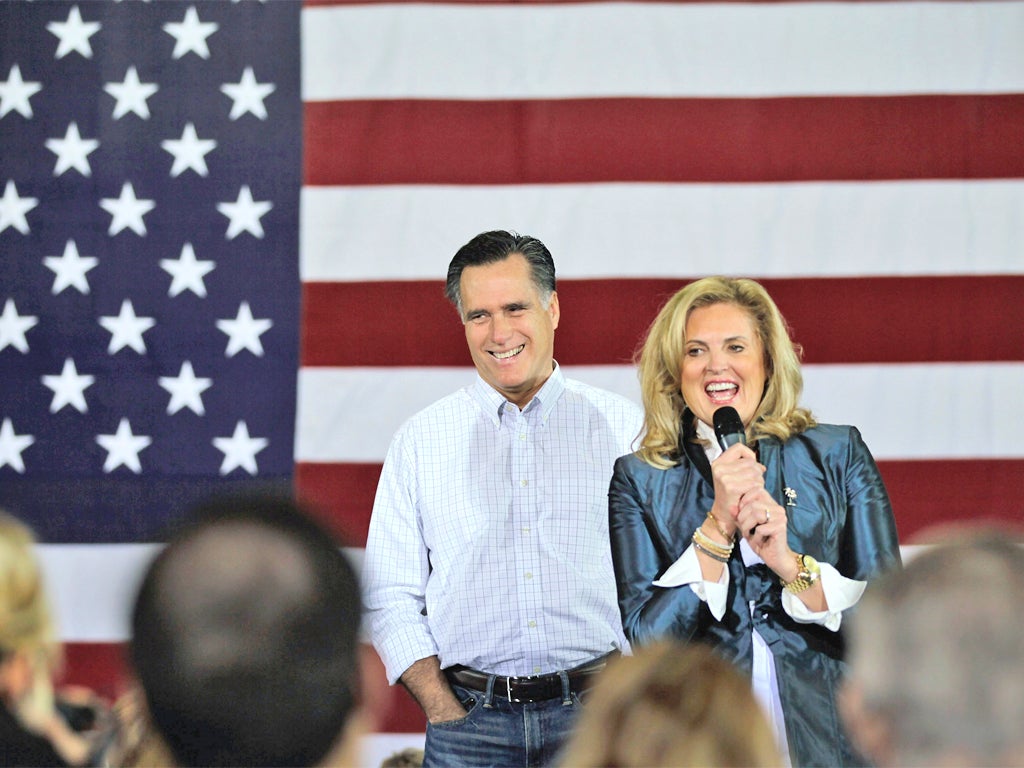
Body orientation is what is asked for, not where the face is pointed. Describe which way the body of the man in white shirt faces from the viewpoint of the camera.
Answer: toward the camera
